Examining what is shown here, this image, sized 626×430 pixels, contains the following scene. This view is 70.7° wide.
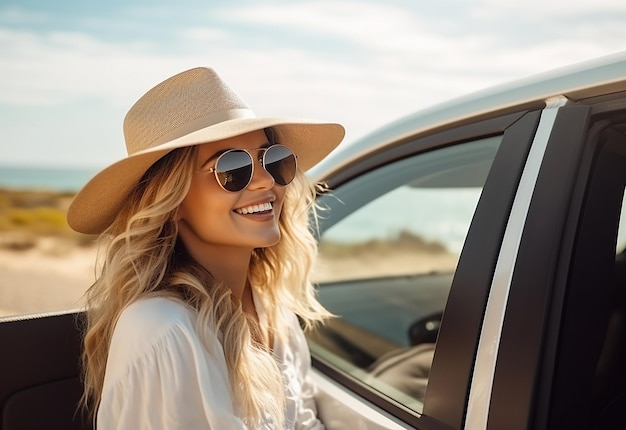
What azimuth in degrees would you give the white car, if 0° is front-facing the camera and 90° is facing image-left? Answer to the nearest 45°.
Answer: approximately 135°

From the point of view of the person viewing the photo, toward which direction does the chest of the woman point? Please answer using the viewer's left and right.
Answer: facing the viewer and to the right of the viewer
